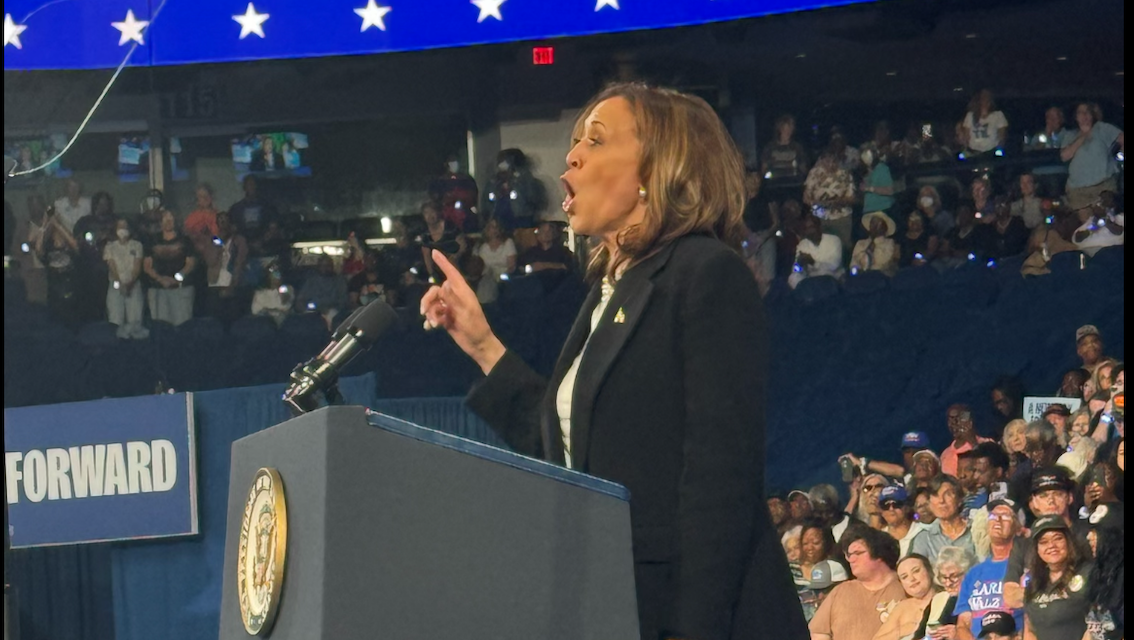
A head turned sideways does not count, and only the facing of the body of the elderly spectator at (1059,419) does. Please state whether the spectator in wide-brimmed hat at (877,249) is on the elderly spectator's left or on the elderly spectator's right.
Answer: on the elderly spectator's right

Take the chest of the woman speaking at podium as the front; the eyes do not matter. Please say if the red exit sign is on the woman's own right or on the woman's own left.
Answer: on the woman's own right

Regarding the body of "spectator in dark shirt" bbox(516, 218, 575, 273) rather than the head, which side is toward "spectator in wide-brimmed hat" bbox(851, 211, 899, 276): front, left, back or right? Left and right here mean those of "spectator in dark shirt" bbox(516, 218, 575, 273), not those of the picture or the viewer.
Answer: left

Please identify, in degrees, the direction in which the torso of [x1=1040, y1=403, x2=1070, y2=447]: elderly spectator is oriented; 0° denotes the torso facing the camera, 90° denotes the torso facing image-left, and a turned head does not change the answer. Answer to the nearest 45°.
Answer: approximately 45°

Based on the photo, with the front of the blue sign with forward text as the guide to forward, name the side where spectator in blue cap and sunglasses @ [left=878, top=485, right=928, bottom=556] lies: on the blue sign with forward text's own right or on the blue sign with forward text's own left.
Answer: on the blue sign with forward text's own left
